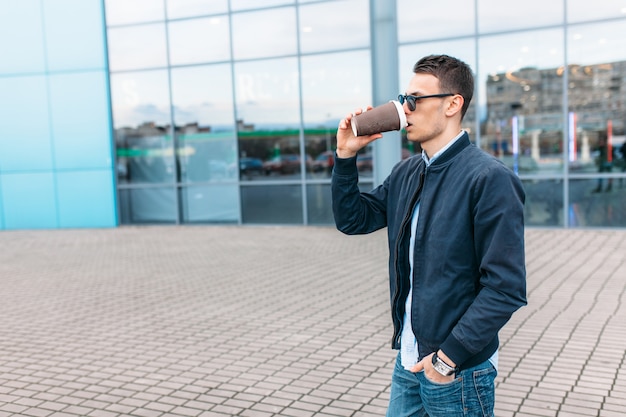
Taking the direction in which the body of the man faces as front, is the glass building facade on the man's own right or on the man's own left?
on the man's own right

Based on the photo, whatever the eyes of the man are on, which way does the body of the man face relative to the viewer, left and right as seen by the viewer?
facing the viewer and to the left of the viewer

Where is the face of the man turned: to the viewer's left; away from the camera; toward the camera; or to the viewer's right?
to the viewer's left
